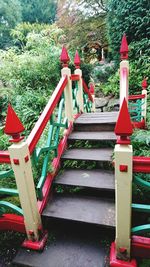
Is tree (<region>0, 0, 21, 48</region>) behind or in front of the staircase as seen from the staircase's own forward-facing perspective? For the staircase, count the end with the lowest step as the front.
behind

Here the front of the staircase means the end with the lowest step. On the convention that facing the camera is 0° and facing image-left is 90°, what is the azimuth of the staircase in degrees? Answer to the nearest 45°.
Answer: approximately 0°

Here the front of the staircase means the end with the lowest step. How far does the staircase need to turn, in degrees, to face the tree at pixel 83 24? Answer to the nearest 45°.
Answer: approximately 180°

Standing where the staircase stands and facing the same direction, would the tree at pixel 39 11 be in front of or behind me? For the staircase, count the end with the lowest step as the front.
behind

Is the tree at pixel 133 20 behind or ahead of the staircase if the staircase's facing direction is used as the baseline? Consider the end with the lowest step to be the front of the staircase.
behind

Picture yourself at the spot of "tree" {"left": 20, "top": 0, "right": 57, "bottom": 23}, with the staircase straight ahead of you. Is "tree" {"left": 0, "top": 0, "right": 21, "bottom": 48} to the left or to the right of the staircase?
right
